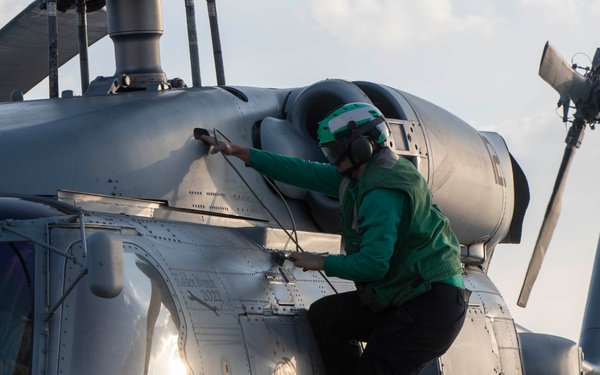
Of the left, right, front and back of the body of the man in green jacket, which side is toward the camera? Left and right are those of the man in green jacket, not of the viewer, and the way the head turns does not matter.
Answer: left

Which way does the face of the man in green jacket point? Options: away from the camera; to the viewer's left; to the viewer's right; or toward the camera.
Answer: to the viewer's left

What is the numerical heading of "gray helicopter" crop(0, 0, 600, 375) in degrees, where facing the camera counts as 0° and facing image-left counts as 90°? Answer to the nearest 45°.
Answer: approximately 45°
